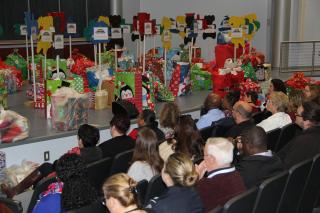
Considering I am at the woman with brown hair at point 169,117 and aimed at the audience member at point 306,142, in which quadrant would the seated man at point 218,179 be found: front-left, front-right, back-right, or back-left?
front-right

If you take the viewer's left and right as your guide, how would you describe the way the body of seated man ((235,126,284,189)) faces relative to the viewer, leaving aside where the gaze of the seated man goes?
facing away from the viewer and to the left of the viewer

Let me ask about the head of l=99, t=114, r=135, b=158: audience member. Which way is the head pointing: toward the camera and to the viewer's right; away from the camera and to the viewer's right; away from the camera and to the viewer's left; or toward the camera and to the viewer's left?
away from the camera and to the viewer's left

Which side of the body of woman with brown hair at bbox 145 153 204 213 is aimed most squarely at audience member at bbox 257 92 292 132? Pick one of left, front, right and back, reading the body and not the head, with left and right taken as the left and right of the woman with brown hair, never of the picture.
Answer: right

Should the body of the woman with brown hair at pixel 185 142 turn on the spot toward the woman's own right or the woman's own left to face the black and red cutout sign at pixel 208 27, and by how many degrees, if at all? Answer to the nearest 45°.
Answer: approximately 45° to the woman's own right

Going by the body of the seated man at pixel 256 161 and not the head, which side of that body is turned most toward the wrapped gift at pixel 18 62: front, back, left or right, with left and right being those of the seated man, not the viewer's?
front

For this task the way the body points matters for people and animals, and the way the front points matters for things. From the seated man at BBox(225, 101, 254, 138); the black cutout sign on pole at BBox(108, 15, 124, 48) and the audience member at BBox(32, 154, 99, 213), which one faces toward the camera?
the black cutout sign on pole

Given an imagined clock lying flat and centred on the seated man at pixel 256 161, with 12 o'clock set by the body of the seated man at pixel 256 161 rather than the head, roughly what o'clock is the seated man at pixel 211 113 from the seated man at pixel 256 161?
the seated man at pixel 211 113 is roughly at 1 o'clock from the seated man at pixel 256 161.

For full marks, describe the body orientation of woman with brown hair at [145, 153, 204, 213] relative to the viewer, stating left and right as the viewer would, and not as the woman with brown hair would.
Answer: facing away from the viewer and to the left of the viewer

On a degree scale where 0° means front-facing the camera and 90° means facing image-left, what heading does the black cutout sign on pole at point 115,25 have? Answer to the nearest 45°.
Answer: approximately 0°

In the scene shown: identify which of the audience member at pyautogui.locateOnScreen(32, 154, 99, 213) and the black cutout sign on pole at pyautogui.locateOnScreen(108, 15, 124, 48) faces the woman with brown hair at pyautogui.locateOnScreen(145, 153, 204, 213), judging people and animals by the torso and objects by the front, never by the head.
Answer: the black cutout sign on pole

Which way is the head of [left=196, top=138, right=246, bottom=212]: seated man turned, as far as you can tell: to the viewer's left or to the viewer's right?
to the viewer's left

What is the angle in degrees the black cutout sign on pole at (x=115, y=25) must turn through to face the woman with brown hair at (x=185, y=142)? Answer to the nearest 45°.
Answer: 0° — it already faces them

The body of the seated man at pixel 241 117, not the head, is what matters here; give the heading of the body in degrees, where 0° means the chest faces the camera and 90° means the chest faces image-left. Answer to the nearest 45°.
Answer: approximately 135°

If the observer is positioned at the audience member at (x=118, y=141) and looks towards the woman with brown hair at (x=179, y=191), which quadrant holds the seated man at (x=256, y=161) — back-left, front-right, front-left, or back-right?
front-left

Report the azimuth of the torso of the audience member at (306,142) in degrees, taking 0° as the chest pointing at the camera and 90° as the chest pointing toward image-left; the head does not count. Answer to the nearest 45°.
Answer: approximately 135°

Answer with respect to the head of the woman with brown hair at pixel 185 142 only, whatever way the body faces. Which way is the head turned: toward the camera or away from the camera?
away from the camera
